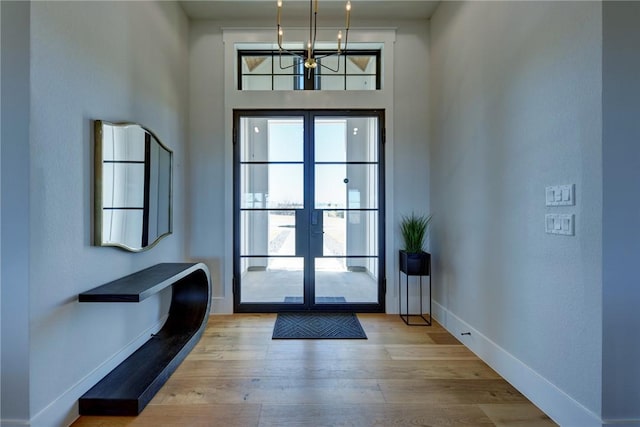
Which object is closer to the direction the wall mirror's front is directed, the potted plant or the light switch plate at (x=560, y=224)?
the light switch plate

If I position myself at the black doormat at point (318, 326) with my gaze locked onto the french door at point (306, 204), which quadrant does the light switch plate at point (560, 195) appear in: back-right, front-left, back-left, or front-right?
back-right

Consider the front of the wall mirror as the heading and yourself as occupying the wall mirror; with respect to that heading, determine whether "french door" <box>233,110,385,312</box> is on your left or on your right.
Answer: on your left

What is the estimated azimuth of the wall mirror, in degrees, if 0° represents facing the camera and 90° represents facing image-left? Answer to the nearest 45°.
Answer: approximately 315°

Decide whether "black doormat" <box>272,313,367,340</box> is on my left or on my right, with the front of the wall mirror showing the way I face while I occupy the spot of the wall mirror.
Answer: on my left

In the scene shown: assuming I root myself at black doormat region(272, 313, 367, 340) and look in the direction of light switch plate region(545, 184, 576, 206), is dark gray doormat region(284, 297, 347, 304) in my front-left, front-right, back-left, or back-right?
back-left

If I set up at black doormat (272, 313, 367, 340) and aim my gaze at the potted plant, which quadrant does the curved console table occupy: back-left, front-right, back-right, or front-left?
back-right

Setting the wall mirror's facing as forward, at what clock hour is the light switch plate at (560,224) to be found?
The light switch plate is roughly at 12 o'clock from the wall mirror.

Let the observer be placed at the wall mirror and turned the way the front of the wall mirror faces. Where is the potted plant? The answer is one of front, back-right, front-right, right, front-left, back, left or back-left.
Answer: front-left
